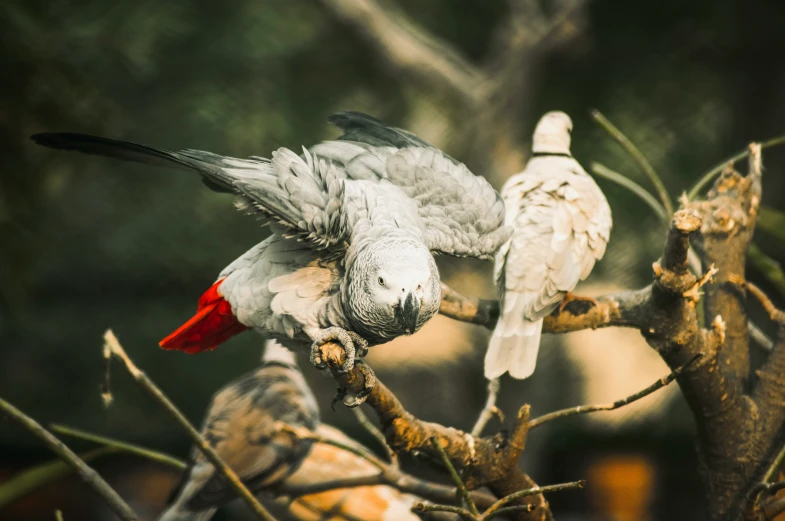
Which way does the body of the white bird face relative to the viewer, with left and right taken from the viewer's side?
facing away from the viewer and to the right of the viewer
